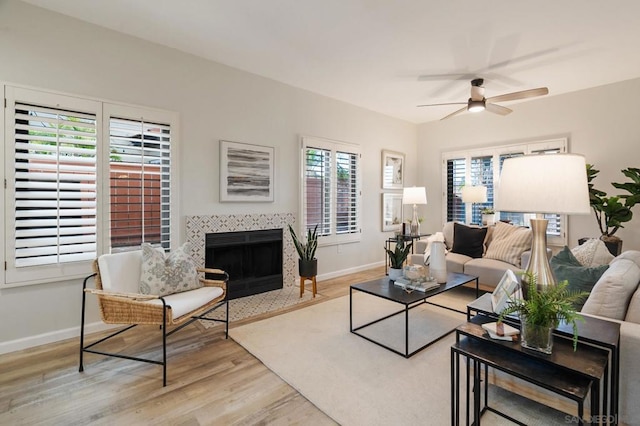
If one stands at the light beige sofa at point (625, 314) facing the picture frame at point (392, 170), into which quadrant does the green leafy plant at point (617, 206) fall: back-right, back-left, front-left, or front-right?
front-right

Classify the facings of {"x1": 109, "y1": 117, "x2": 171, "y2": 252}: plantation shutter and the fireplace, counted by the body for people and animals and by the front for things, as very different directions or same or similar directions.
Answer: same or similar directions

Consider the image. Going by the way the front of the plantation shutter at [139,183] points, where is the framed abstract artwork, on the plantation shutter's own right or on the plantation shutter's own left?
on the plantation shutter's own left

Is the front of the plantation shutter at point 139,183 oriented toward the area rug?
yes

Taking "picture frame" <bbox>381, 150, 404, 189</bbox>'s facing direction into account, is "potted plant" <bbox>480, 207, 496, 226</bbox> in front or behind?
in front

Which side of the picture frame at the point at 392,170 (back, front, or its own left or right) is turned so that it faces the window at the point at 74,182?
right

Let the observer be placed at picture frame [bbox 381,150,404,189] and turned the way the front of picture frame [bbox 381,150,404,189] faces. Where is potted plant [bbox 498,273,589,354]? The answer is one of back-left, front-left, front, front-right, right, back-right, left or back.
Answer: front-right

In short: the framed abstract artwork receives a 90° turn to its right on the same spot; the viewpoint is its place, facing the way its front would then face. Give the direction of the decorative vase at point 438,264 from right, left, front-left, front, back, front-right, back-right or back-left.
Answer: left

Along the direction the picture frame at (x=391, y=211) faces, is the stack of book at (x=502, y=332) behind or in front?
in front

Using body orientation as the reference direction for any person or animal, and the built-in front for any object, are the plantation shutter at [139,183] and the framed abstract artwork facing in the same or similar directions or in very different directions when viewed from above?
same or similar directions

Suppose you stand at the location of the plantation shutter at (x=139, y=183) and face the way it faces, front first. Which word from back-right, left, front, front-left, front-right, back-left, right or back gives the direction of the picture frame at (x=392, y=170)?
front-left

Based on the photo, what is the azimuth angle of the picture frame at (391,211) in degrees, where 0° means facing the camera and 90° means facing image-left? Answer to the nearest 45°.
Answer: approximately 315°

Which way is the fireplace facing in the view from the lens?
facing the viewer and to the right of the viewer

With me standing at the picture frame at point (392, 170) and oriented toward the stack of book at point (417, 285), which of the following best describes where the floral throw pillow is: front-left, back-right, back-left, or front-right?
front-right
